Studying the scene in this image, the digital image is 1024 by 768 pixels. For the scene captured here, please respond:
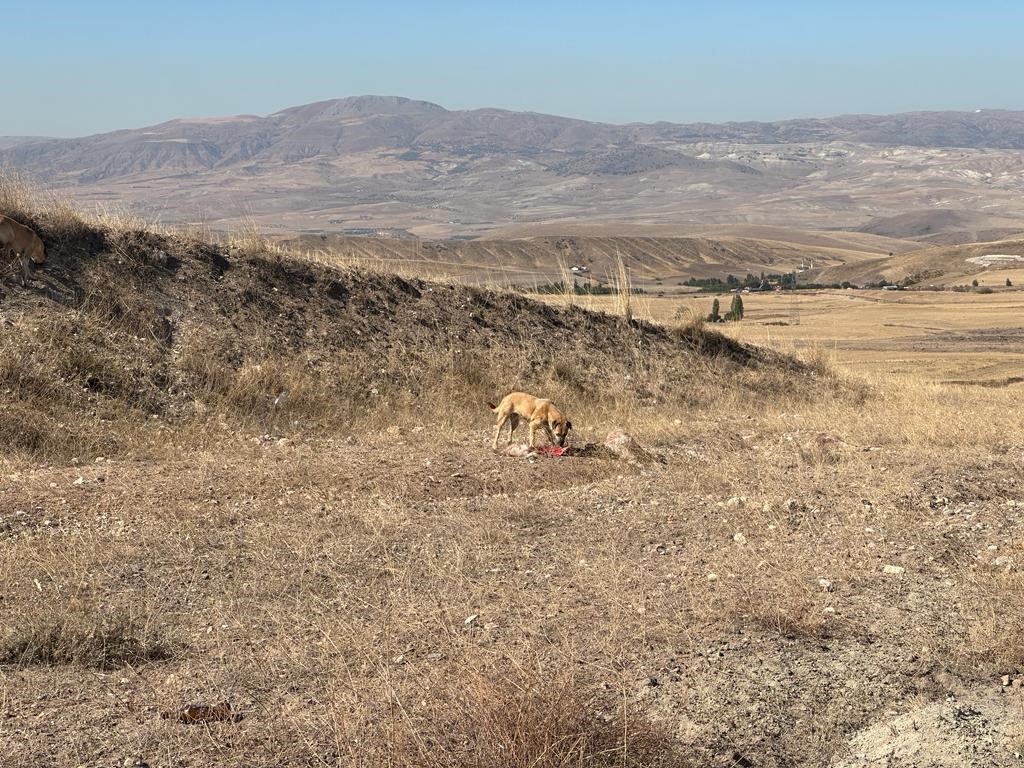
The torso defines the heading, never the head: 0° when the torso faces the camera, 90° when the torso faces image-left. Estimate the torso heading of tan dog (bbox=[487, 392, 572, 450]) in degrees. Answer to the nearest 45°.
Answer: approximately 270°

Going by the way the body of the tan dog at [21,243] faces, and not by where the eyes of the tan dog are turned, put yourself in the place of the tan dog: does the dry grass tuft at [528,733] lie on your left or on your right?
on your right

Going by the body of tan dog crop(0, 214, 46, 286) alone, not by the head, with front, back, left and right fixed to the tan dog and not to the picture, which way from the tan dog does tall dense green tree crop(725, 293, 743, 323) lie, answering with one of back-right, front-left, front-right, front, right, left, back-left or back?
front-left

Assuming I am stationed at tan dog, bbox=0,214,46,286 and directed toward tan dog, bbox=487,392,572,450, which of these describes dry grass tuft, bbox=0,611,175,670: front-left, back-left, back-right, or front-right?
front-right

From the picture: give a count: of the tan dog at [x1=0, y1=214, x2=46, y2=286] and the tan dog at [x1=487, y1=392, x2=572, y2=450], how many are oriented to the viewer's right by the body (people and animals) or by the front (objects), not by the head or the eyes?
2

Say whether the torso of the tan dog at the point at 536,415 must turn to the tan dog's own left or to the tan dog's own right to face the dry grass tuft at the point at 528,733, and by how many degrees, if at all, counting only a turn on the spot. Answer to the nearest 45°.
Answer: approximately 90° to the tan dog's own right

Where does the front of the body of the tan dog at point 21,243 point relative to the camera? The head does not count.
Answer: to the viewer's right

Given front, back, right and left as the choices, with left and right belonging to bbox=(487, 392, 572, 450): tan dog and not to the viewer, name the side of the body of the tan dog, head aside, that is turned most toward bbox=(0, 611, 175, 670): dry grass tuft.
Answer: right

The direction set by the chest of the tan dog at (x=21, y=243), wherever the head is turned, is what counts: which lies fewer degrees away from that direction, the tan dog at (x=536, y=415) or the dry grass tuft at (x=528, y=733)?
the tan dog

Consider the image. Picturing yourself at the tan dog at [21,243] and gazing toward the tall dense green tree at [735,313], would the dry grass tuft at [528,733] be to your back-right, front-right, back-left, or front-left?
back-right

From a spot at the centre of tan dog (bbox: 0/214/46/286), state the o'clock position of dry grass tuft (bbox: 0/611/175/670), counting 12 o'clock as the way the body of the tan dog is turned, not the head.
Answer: The dry grass tuft is roughly at 3 o'clock from the tan dog.
